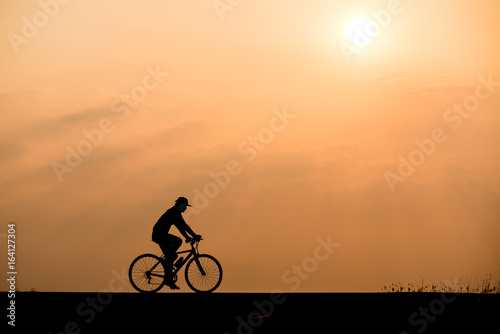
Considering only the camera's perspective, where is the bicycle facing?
facing to the right of the viewer

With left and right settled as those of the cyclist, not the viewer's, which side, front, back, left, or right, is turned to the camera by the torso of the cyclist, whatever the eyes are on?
right
